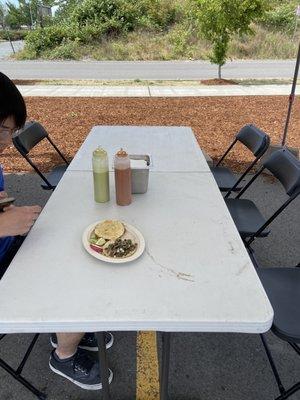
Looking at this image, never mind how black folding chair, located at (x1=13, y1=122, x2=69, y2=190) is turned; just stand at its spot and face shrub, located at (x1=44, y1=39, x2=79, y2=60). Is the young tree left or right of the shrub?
right

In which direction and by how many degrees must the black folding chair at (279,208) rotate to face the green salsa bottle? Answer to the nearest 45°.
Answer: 0° — it already faces it

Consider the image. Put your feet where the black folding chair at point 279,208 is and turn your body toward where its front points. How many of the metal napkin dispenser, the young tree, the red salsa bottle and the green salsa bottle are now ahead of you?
3

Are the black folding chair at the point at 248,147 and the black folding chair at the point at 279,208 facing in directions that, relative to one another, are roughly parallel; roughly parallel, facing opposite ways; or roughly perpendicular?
roughly parallel

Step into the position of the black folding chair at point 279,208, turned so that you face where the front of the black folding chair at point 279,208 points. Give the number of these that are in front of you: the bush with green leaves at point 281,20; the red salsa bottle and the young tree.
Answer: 1

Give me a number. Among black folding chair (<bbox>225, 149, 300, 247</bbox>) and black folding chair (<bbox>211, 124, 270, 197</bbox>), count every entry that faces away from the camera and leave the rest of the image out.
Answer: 0

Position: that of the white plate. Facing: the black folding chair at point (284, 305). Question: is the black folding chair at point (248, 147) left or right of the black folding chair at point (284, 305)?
left

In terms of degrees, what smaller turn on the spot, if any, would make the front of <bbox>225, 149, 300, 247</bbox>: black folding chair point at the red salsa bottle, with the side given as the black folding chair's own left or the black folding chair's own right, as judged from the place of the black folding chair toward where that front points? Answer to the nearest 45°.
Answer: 0° — it already faces it

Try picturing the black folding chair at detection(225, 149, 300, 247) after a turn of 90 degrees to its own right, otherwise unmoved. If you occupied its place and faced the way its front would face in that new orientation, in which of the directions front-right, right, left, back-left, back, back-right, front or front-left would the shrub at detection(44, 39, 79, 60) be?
front

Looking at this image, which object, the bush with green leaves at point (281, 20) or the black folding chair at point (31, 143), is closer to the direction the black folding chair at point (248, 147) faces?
the black folding chair

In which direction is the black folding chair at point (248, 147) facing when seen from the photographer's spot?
facing the viewer and to the left of the viewer

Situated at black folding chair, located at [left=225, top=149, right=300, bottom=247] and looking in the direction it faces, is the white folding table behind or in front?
in front

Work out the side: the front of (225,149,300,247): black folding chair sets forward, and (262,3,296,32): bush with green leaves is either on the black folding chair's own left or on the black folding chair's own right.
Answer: on the black folding chair's own right

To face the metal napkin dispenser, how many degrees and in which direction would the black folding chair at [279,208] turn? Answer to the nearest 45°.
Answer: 0° — it already faces it
